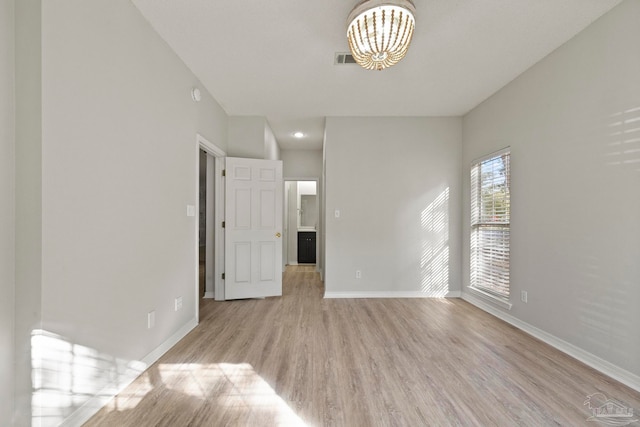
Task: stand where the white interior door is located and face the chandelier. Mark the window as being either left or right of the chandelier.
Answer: left

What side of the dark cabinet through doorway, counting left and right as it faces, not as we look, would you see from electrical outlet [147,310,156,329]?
front

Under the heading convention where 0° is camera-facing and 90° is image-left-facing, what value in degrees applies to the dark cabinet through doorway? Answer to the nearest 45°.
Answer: approximately 0°

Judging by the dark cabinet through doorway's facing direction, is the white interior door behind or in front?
in front

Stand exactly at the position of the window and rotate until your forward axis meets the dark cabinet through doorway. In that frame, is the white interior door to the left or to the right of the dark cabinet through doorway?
left

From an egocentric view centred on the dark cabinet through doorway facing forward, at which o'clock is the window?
The window is roughly at 11 o'clock from the dark cabinet through doorway.
